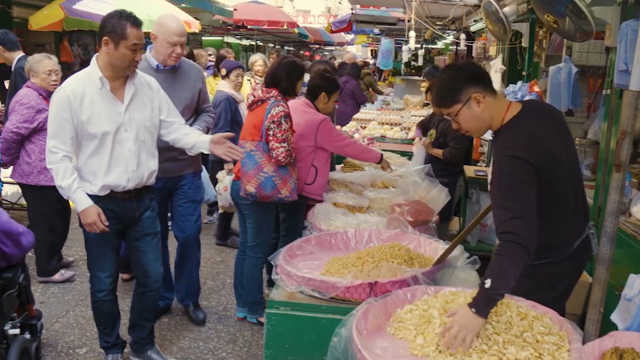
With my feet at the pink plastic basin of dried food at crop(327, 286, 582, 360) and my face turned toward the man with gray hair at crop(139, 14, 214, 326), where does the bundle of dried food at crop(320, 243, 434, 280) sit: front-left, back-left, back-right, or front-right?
front-right

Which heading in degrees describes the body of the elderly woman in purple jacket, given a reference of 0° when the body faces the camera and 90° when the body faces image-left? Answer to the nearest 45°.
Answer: approximately 270°

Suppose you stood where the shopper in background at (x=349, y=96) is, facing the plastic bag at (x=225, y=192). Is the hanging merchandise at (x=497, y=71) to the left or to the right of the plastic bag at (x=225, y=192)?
left

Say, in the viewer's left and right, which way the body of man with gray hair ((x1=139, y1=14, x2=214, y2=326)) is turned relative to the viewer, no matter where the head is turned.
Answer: facing the viewer and to the right of the viewer

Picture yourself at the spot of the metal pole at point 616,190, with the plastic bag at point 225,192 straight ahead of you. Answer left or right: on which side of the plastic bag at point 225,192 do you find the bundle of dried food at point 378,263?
left

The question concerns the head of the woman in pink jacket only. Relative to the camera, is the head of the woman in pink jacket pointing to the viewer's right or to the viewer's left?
to the viewer's right

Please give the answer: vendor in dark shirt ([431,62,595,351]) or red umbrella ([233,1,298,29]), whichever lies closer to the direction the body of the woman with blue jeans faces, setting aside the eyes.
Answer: the red umbrella

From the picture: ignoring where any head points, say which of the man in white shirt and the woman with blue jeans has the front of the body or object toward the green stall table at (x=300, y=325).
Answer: the man in white shirt

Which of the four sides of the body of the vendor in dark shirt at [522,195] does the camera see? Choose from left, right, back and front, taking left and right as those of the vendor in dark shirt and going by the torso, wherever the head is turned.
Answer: left

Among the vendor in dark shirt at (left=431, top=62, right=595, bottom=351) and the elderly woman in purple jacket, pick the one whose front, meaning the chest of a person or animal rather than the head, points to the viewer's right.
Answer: the elderly woman in purple jacket

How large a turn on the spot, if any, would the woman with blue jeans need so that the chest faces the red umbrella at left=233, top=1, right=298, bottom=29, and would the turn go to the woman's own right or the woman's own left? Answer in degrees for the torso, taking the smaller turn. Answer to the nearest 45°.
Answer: approximately 45° to the woman's own left

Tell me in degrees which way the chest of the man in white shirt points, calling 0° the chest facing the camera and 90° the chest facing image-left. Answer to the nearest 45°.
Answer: approximately 315°

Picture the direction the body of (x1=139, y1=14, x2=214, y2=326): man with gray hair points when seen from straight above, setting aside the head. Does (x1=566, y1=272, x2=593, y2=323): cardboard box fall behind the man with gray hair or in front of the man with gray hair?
in front

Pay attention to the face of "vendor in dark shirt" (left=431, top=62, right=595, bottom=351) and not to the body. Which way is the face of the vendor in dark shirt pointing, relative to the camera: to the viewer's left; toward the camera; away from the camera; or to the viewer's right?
to the viewer's left
